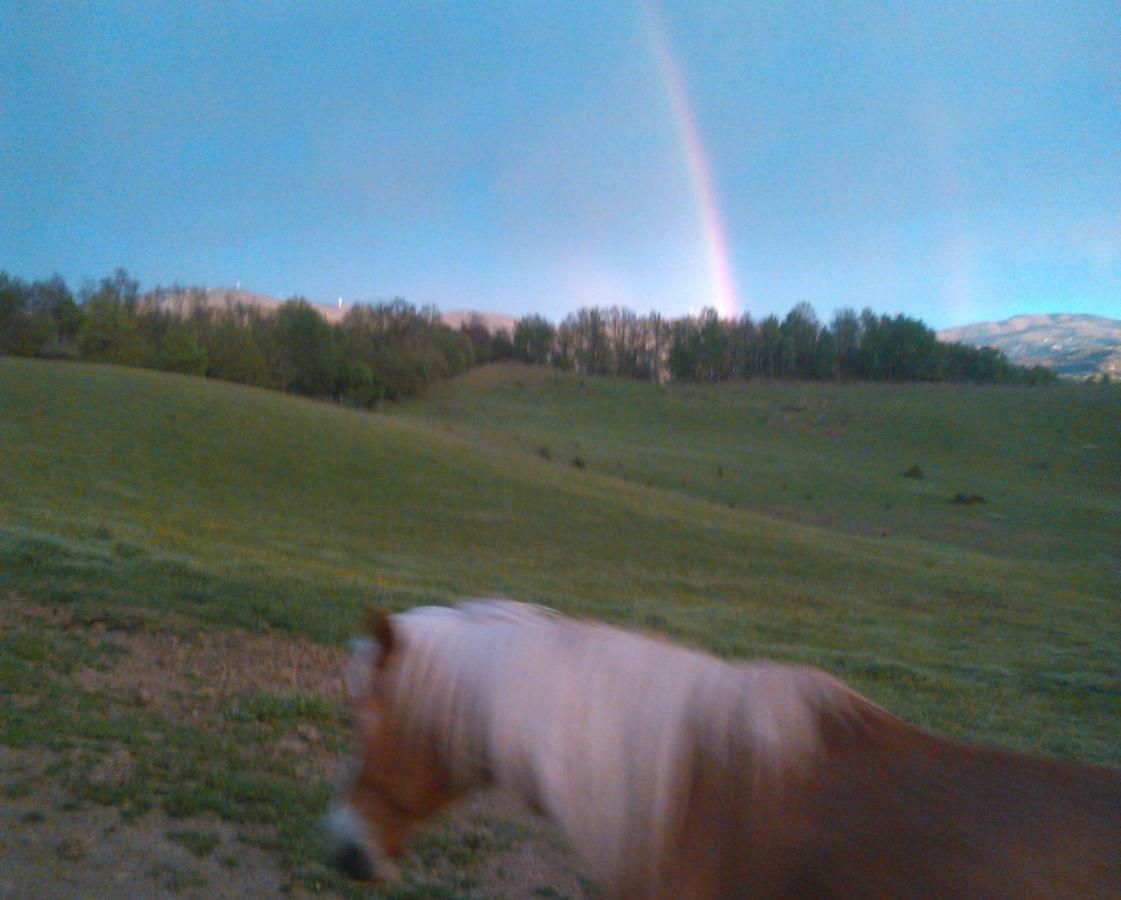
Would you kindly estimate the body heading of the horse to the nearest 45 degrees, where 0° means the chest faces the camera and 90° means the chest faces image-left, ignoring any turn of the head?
approximately 90°
